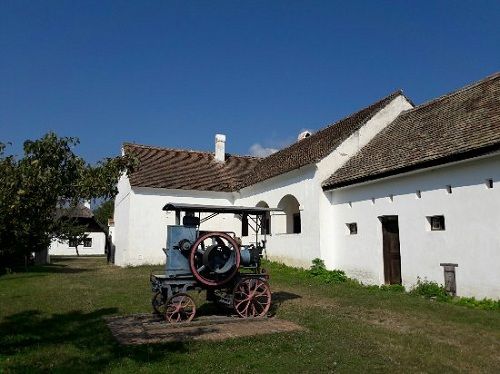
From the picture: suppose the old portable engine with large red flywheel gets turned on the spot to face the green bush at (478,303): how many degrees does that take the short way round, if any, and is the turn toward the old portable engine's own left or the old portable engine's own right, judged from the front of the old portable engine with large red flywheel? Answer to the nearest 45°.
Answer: approximately 135° to the old portable engine's own left

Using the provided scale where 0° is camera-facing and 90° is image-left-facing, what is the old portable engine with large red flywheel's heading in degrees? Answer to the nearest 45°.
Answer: approximately 45°

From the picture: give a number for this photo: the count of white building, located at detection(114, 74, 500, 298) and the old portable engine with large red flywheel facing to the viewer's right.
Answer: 0

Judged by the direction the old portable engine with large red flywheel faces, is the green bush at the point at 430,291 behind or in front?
behind

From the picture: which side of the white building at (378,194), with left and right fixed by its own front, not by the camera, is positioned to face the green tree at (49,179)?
front

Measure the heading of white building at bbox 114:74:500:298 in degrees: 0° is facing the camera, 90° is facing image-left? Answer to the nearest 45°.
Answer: approximately 45°

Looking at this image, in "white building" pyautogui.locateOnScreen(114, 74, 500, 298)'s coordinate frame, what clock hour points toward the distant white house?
The distant white house is roughly at 3 o'clock from the white building.
